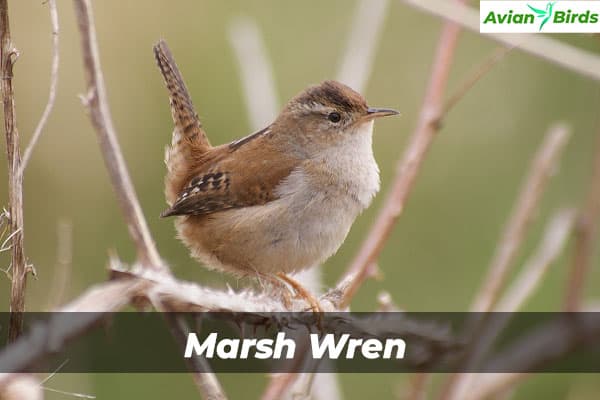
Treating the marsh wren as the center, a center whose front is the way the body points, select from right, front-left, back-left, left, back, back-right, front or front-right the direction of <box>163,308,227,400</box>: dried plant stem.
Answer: back

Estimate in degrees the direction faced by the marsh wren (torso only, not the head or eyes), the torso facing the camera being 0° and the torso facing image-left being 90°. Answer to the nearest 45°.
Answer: approximately 270°

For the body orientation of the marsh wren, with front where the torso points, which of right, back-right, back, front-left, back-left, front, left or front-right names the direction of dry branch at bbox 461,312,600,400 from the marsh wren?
front
